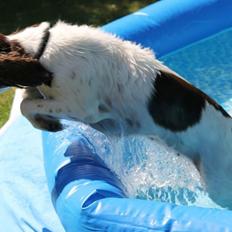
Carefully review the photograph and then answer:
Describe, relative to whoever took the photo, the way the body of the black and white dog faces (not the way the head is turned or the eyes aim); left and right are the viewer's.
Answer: facing to the left of the viewer
